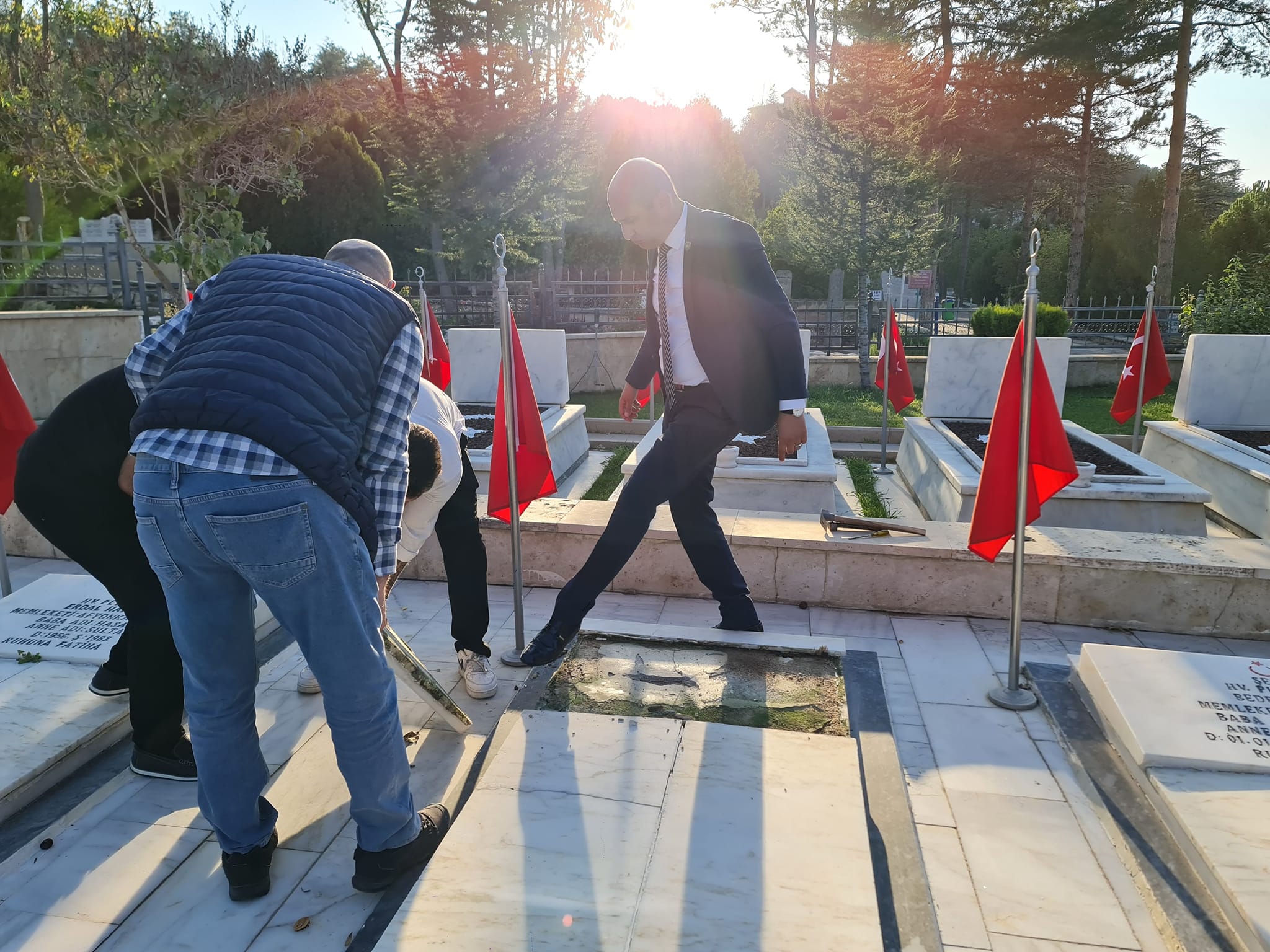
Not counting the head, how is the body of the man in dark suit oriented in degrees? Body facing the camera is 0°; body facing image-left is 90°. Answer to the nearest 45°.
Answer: approximately 45°

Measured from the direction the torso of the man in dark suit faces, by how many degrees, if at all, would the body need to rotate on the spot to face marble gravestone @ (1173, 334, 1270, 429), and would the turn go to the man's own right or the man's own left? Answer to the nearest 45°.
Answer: approximately 180°

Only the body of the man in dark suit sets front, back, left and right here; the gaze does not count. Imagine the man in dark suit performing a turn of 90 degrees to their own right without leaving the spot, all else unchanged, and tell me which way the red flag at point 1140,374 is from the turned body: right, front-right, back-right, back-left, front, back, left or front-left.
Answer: right
